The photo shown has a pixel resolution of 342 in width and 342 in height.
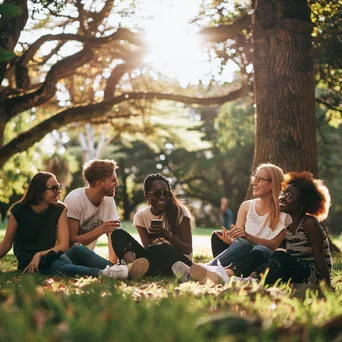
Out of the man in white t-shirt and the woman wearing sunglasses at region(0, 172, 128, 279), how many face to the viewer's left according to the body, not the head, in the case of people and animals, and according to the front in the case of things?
0

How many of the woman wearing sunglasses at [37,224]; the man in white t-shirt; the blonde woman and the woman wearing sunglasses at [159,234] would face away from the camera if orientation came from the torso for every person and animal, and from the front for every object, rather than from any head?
0

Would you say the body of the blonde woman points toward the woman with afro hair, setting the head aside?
no

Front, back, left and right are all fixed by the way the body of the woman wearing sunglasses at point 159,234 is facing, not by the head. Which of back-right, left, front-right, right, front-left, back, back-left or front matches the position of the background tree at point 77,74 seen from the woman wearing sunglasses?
back

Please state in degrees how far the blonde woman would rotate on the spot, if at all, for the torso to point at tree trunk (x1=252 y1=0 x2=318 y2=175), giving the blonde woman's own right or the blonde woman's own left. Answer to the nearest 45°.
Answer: approximately 135° to the blonde woman's own right

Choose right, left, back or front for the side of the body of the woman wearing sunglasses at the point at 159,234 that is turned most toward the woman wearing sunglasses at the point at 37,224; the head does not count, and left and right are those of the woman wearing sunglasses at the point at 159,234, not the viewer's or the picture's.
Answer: right

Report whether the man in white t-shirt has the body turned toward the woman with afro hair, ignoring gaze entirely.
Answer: yes

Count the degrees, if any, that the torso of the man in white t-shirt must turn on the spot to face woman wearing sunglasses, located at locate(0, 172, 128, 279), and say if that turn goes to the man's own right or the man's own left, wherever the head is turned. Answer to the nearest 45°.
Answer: approximately 135° to the man's own right

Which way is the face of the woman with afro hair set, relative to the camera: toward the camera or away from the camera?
toward the camera

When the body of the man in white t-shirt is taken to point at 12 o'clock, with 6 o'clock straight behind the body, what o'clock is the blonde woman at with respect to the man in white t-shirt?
The blonde woman is roughly at 11 o'clock from the man in white t-shirt.

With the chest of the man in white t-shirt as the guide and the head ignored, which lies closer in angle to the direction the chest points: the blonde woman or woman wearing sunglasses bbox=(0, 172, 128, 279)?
the blonde woman

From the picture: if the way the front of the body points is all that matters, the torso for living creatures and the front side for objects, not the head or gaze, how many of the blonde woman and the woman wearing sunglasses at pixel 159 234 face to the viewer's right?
0

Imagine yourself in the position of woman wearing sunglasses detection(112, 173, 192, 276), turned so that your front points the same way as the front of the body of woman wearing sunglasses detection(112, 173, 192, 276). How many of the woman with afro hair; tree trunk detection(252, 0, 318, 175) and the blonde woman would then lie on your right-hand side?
0

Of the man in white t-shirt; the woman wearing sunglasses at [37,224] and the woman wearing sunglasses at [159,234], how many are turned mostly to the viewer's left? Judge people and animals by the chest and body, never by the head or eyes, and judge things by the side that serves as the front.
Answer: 0

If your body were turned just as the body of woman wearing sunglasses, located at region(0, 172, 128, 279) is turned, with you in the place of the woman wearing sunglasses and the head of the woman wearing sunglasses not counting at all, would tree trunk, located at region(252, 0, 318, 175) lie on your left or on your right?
on your left

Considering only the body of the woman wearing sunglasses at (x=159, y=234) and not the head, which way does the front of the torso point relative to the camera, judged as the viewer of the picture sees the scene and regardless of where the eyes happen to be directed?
toward the camera

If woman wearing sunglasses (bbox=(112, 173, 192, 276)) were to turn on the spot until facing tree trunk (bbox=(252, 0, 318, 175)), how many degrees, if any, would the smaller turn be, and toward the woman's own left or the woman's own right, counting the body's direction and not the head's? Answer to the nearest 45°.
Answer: approximately 135° to the woman's own left
